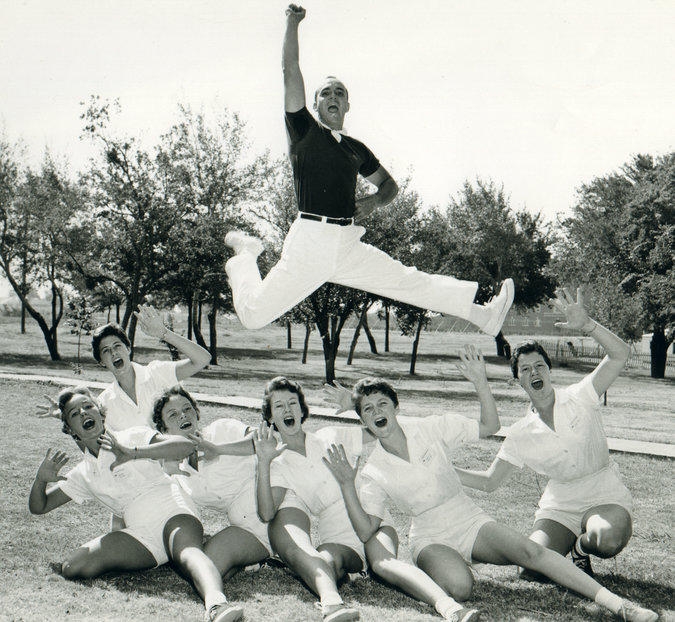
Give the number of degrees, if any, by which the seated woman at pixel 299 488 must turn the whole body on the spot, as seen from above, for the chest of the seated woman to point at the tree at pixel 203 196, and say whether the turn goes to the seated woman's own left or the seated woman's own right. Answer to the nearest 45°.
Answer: approximately 180°

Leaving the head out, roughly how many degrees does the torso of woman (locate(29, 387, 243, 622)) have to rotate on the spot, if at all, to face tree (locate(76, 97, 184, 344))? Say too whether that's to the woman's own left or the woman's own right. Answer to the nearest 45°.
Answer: approximately 180°

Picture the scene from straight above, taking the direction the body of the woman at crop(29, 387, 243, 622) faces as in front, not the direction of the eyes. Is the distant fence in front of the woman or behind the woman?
behind

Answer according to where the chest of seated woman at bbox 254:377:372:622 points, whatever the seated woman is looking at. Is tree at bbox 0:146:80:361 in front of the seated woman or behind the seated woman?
behind
